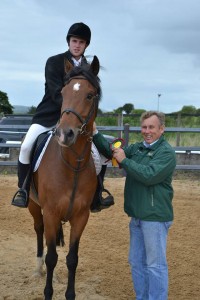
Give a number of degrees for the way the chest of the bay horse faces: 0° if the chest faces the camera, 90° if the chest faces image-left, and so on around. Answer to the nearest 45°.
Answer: approximately 0°

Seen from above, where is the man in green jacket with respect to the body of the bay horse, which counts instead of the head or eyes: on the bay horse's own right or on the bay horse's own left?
on the bay horse's own left

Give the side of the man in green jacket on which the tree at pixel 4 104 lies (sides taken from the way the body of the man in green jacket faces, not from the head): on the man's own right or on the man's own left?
on the man's own right

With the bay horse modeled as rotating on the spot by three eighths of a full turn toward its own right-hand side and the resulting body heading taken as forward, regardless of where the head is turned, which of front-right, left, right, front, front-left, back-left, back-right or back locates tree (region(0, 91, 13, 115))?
front-right

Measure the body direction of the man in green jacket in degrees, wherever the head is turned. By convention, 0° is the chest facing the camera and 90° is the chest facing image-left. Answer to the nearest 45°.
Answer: approximately 45°
